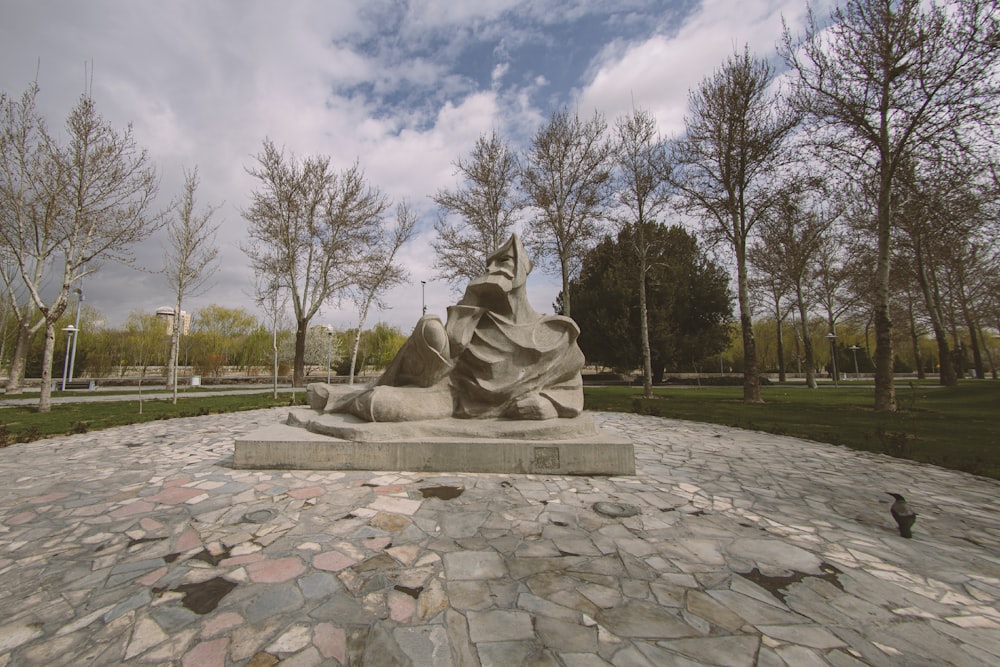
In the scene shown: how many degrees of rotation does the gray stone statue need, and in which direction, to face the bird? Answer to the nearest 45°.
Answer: approximately 90° to its left

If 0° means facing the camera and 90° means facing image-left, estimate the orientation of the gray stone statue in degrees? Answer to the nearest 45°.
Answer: approximately 45°

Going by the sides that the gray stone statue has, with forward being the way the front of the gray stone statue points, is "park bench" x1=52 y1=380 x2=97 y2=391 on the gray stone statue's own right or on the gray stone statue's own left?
on the gray stone statue's own right
